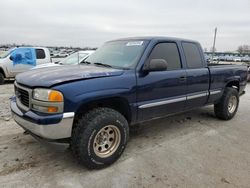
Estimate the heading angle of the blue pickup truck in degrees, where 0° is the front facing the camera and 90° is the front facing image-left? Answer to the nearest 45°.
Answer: approximately 45°

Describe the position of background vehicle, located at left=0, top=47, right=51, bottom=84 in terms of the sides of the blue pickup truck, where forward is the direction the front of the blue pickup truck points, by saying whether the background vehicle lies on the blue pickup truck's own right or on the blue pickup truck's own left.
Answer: on the blue pickup truck's own right
